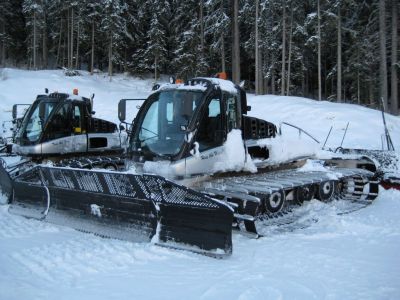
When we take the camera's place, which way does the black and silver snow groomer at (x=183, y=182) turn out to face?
facing the viewer and to the left of the viewer
